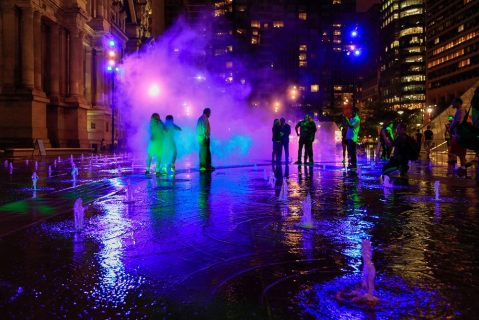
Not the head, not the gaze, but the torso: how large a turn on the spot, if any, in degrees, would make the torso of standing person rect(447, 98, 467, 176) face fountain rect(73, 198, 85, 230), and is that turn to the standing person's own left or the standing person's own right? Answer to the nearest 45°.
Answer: approximately 45° to the standing person's own left

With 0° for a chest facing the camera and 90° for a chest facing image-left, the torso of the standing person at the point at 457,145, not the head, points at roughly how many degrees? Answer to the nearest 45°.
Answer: approximately 90°

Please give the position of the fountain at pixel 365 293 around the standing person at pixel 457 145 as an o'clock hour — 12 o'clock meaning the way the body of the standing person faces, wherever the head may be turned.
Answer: The fountain is roughly at 9 o'clock from the standing person.

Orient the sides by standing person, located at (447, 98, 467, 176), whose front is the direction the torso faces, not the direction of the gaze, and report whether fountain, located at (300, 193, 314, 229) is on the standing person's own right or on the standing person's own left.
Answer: on the standing person's own left
